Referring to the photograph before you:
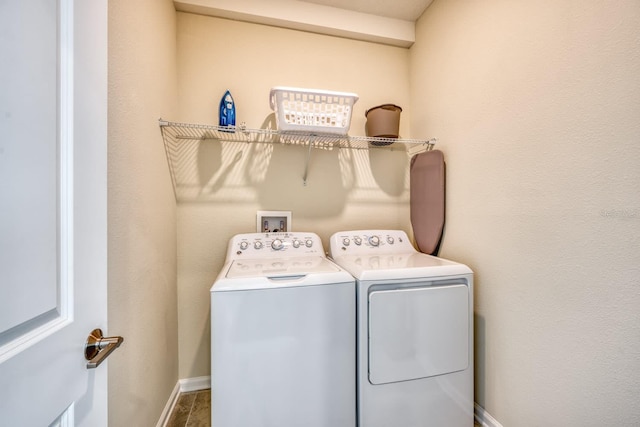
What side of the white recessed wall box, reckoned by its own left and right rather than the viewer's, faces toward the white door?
front

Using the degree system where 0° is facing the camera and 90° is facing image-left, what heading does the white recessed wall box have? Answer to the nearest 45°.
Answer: approximately 0°

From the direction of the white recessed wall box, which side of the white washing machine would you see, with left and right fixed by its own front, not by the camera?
back

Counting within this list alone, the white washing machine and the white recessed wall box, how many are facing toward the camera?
2

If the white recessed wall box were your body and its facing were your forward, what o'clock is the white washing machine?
The white washing machine is roughly at 12 o'clock from the white recessed wall box.

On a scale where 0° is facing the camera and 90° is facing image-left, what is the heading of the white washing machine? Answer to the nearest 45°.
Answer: approximately 0°
